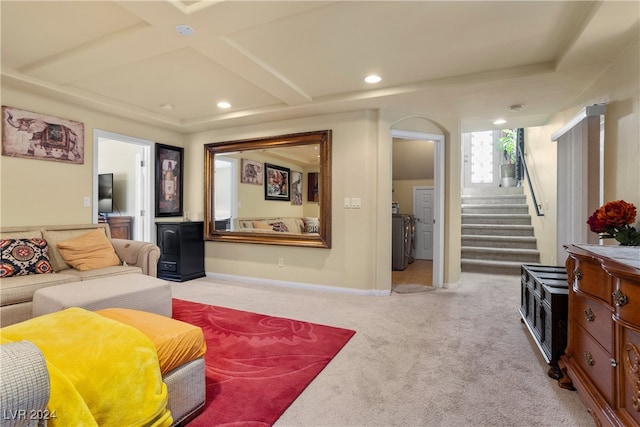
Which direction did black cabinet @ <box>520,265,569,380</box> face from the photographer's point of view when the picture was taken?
facing the viewer and to the left of the viewer

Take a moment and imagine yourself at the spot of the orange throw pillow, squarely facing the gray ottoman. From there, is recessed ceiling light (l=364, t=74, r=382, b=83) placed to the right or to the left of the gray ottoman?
left

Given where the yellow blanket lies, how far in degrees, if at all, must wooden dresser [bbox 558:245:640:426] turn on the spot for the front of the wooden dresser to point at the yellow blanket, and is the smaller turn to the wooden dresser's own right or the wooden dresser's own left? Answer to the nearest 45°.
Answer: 0° — it already faces it

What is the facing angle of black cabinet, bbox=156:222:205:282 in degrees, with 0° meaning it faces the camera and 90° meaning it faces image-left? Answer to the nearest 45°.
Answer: approximately 45°

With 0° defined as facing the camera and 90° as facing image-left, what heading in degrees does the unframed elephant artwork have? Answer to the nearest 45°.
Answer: approximately 315°

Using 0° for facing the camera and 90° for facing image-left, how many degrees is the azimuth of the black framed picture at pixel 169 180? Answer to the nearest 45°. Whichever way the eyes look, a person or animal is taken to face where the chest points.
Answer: approximately 315°

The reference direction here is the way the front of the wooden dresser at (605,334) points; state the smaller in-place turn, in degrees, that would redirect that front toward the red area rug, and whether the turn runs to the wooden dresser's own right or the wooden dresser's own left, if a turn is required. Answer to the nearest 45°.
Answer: approximately 45° to the wooden dresser's own right

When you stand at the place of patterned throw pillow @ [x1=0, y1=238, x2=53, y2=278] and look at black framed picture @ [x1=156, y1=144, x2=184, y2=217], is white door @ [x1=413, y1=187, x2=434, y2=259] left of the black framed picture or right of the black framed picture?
right

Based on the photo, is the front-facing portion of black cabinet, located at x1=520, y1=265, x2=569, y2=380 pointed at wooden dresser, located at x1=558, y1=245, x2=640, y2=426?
no

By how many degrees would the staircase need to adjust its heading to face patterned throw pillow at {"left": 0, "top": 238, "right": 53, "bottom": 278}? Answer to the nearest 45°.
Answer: approximately 45° to its right

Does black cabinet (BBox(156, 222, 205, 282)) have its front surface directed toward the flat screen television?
no

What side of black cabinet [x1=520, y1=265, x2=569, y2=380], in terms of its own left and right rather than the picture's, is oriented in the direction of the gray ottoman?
front

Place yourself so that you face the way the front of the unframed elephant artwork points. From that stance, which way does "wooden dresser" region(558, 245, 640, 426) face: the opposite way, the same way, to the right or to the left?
the opposite way

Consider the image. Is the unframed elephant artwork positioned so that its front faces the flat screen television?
no

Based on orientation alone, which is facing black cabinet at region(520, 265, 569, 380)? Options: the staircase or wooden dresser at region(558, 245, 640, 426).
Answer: the staircase

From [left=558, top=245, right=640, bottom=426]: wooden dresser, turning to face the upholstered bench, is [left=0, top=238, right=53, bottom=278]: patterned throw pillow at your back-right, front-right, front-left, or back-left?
front-right

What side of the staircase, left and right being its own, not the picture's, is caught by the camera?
front

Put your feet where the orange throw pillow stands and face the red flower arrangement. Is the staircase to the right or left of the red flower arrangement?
left
